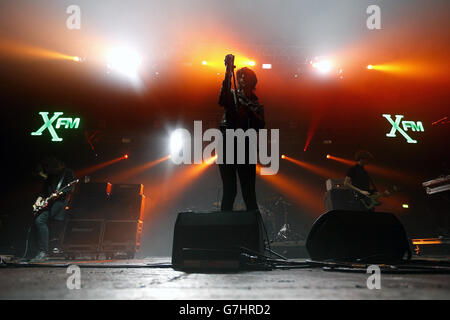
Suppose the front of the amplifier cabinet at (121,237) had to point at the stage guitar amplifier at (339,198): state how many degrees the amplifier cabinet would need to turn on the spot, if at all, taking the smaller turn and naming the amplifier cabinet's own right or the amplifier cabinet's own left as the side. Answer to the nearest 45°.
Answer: approximately 90° to the amplifier cabinet's own left

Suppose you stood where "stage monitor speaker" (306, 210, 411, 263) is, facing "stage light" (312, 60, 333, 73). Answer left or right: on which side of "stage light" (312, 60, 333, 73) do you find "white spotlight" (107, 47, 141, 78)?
left

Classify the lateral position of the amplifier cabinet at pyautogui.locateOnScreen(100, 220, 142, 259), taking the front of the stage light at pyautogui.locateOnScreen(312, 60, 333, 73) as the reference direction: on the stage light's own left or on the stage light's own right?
on the stage light's own right

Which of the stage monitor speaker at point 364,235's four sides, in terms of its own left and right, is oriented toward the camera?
back

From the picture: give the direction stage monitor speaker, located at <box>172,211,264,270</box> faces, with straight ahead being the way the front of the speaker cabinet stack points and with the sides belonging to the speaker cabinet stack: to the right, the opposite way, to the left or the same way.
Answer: the opposite way

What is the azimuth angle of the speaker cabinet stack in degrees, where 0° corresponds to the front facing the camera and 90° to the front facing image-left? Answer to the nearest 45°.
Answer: approximately 0°

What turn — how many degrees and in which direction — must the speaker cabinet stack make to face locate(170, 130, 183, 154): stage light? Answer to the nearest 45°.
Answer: approximately 135° to its left

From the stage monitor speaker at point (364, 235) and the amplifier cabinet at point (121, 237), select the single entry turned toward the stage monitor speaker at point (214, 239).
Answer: the amplifier cabinet

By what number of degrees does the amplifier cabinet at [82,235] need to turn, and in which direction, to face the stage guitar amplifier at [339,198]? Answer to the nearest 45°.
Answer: approximately 90° to its left

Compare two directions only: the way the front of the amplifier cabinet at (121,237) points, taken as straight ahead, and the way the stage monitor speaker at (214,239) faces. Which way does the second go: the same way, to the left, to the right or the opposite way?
the opposite way

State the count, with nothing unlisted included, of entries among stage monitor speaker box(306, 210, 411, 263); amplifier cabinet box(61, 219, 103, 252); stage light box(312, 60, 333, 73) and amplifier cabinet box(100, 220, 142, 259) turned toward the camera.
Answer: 3
